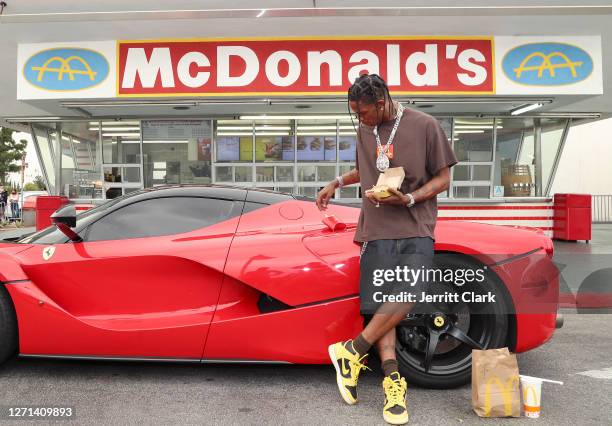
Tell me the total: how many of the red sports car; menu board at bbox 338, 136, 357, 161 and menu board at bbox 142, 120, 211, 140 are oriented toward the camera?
2

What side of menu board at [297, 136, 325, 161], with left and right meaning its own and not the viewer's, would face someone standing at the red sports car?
front

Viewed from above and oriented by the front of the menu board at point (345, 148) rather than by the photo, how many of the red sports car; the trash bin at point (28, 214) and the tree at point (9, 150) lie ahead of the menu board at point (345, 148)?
1

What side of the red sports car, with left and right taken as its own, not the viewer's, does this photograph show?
left

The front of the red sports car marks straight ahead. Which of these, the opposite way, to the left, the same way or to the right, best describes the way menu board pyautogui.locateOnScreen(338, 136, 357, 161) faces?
to the left

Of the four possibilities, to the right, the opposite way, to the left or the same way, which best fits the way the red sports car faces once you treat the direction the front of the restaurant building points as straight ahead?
to the right

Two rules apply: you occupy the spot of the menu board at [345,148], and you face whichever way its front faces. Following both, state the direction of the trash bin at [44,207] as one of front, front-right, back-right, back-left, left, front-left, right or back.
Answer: right

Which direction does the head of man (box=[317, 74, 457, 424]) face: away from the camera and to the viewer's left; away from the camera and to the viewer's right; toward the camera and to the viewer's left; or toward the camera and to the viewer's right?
toward the camera and to the viewer's left

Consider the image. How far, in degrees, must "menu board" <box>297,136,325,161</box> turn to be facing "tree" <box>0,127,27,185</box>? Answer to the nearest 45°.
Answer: approximately 135° to its right

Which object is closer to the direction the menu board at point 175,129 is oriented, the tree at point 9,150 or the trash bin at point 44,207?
the trash bin

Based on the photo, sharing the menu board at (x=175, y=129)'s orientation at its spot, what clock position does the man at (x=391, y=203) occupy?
The man is roughly at 12 o'clock from the menu board.

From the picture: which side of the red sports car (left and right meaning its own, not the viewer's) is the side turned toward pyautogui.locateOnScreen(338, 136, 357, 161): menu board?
right

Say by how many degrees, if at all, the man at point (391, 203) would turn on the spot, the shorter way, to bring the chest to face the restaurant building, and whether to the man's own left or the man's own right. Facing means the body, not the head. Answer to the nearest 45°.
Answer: approximately 135° to the man's own right
